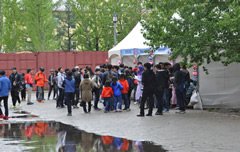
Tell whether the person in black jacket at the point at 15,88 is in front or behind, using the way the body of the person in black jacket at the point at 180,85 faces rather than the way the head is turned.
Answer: in front

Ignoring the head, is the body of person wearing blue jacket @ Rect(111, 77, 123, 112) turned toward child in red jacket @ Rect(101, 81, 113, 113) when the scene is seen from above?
no

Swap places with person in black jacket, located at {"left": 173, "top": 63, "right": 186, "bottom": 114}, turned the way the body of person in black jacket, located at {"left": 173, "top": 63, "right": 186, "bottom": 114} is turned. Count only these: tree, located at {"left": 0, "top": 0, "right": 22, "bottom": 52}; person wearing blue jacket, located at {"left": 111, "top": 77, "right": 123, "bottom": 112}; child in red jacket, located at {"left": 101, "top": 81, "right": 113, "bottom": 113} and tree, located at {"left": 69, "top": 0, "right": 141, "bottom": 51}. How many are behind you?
0

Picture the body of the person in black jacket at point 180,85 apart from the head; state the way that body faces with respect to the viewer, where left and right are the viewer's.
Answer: facing away from the viewer and to the left of the viewer

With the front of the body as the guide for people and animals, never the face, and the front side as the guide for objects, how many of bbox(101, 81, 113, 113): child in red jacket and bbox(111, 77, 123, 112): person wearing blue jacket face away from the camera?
2

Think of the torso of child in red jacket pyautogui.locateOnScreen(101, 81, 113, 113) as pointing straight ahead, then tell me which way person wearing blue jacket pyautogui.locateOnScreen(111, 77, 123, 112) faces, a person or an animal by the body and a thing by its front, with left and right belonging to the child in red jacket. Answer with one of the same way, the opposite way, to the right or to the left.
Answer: the same way

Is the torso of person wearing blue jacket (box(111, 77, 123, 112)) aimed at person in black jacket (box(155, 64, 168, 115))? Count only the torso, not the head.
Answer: no

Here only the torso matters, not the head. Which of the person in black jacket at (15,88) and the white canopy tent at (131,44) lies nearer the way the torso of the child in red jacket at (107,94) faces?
the white canopy tent

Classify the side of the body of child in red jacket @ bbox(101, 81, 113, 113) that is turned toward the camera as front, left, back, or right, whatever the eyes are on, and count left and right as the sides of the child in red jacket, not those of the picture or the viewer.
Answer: back

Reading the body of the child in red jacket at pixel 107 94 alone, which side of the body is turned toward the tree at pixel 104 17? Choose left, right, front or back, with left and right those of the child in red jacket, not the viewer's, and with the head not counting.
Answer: front

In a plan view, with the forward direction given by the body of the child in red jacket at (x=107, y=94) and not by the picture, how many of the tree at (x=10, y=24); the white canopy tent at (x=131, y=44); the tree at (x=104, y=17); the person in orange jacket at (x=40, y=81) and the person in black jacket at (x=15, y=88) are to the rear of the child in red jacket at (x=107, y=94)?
0

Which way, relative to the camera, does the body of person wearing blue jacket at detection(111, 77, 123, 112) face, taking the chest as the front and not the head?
away from the camera

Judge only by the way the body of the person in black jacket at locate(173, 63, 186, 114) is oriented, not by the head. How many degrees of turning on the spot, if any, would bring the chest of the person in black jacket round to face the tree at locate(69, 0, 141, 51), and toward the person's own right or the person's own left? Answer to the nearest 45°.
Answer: approximately 45° to the person's own right

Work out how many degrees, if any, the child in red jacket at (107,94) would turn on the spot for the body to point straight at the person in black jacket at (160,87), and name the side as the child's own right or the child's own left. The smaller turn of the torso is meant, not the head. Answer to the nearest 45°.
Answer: approximately 135° to the child's own right

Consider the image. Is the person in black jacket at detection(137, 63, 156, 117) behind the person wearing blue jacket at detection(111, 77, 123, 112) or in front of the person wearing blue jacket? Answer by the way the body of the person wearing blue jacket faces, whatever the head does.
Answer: behind

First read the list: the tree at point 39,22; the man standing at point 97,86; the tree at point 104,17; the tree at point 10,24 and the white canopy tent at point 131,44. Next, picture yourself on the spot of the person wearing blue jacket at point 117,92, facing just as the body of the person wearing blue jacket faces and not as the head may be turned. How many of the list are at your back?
0
